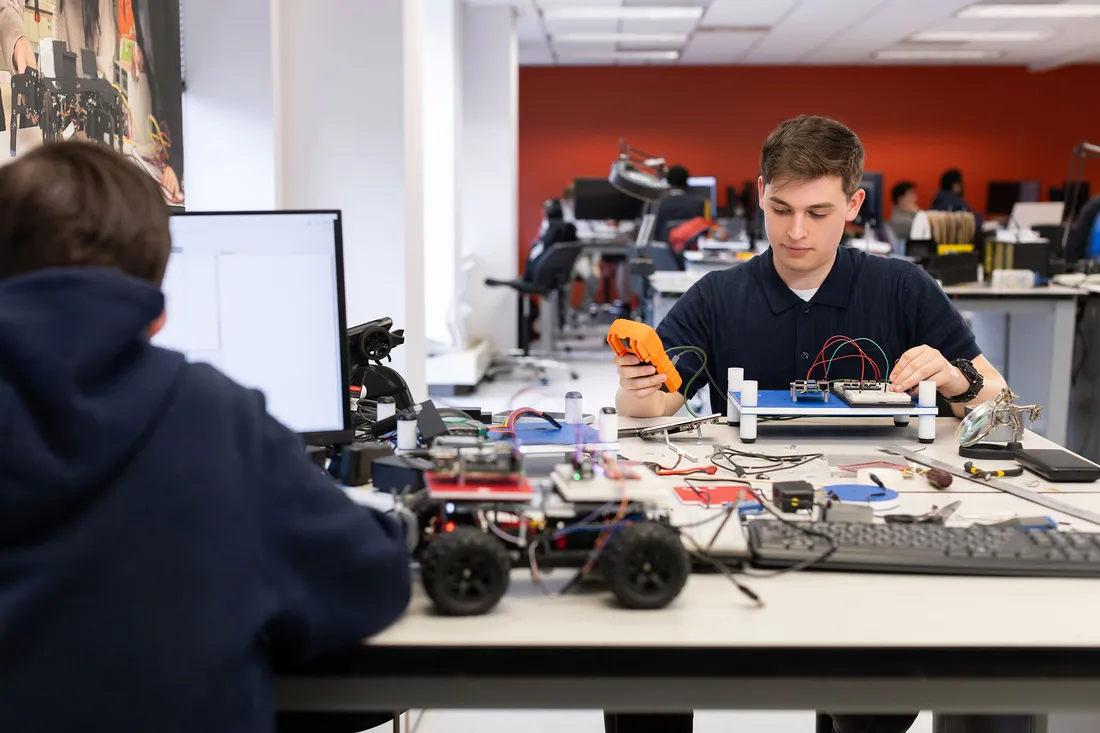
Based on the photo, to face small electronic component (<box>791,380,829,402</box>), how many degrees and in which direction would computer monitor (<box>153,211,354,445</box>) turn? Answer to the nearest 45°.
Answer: approximately 90° to its left

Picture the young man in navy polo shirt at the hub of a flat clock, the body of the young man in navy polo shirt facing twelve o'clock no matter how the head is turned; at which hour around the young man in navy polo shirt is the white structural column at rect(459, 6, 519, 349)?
The white structural column is roughly at 5 o'clock from the young man in navy polo shirt.

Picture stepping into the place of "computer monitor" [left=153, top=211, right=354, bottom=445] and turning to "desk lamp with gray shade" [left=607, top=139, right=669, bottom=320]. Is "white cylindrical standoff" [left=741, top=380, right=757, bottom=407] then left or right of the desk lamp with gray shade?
right

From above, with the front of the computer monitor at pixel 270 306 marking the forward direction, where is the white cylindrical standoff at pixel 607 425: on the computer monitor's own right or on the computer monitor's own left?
on the computer monitor's own left

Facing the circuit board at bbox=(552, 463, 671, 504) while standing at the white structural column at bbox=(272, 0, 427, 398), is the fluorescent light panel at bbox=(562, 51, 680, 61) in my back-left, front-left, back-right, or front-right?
back-left

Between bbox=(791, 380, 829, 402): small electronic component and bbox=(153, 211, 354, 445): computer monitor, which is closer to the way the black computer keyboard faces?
the computer monitor

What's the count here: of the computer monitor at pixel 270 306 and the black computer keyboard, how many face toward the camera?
2

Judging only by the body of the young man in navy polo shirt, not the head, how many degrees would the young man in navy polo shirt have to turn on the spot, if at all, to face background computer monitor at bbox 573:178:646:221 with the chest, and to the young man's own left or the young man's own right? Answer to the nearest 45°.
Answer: approximately 180°

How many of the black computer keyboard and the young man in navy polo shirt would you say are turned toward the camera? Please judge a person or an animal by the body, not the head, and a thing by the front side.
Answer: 2

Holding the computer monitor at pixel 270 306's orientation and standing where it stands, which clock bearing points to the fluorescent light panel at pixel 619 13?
The fluorescent light panel is roughly at 7 o'clock from the computer monitor.

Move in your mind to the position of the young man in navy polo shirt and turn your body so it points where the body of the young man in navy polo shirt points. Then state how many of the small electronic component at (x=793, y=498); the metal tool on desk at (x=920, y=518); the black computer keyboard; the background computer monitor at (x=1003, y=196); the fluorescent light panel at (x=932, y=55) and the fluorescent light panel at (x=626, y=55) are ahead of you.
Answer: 3

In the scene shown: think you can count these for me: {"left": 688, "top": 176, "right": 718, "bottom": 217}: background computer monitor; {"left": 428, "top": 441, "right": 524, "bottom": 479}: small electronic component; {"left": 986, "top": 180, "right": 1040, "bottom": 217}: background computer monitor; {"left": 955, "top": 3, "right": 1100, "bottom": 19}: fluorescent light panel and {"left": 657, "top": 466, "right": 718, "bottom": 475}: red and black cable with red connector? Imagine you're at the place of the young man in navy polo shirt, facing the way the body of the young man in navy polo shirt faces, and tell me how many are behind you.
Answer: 3

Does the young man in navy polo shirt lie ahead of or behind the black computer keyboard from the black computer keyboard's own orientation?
behind

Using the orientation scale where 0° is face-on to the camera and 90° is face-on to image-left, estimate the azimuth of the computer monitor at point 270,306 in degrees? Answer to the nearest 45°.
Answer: approximately 0°
